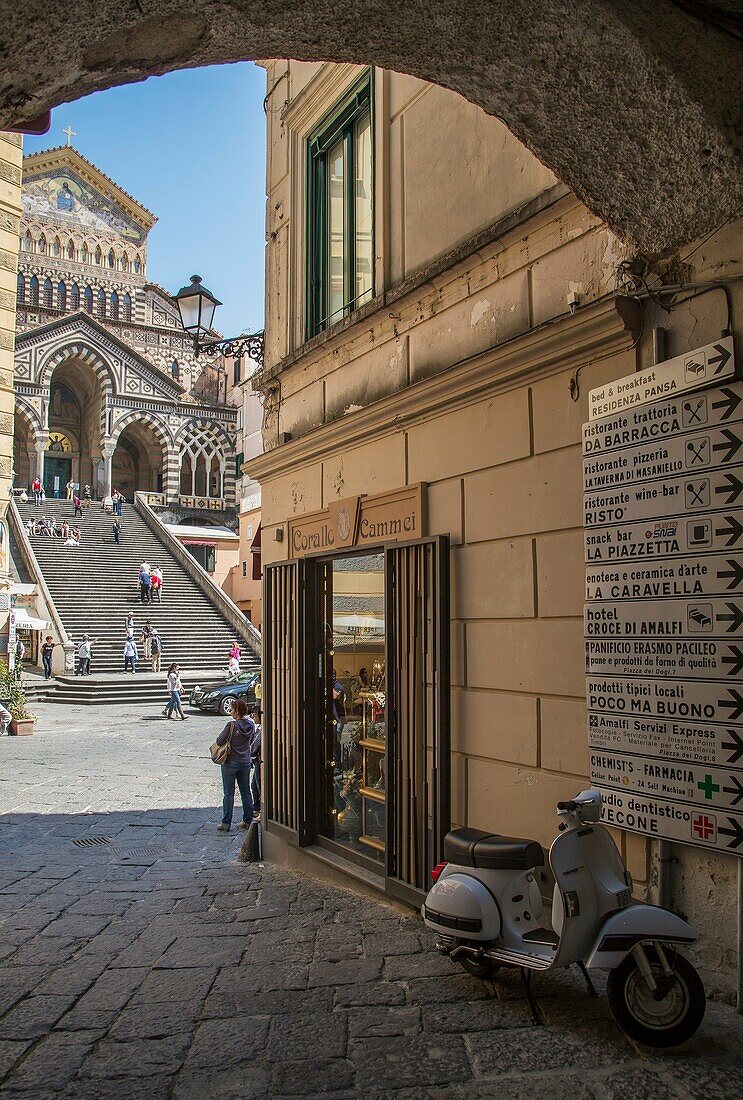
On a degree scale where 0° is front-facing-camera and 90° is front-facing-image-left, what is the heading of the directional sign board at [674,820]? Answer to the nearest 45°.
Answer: approximately 45°

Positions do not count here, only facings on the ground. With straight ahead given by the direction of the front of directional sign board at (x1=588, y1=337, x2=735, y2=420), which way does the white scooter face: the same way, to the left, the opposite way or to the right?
to the left

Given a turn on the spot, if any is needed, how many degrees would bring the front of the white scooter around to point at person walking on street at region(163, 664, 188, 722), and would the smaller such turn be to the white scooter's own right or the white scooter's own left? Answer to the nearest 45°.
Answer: approximately 180°

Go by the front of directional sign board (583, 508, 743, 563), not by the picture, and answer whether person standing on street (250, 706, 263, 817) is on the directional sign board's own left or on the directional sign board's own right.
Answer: on the directional sign board's own right

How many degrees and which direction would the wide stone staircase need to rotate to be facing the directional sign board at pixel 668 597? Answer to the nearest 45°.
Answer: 0° — it already faces it
